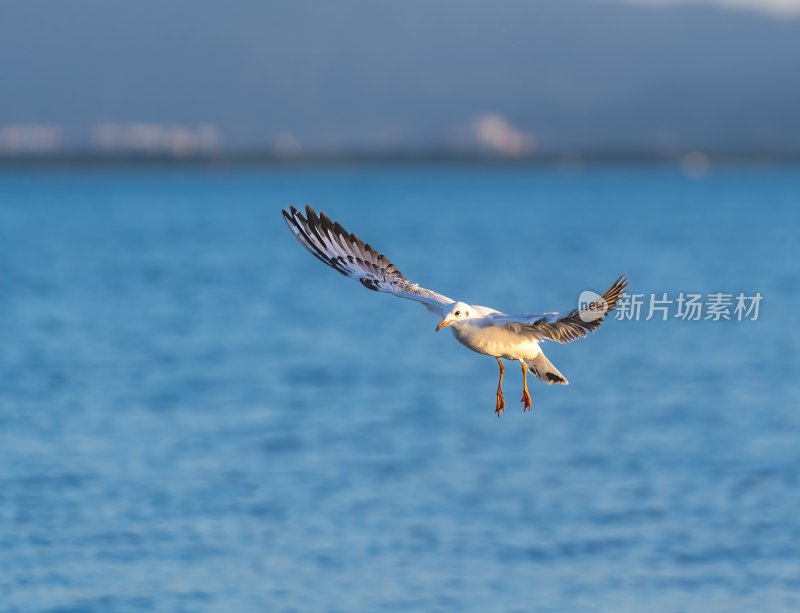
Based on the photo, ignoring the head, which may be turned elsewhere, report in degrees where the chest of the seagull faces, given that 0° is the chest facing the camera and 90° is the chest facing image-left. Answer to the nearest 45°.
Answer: approximately 45°
